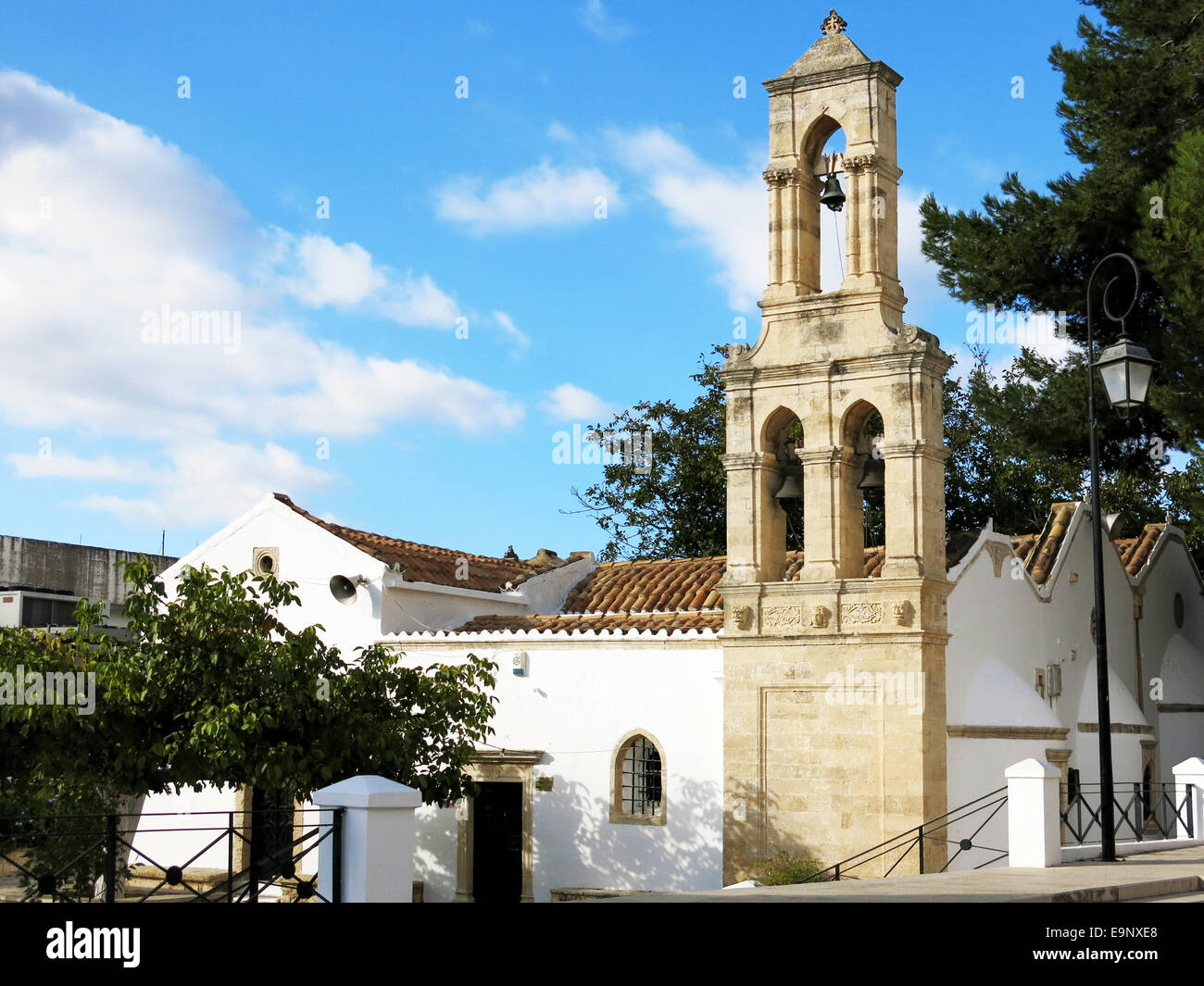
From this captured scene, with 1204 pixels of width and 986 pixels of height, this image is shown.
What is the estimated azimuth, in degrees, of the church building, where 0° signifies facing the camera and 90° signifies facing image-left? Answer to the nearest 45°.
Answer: approximately 0°

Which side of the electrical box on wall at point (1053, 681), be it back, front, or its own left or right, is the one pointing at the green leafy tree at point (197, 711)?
right

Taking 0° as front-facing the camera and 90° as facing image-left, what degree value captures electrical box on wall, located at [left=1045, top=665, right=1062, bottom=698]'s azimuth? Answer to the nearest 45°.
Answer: approximately 315°

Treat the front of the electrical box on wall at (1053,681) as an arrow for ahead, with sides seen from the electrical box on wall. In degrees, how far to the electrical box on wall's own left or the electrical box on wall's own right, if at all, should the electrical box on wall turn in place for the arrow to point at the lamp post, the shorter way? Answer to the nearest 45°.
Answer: approximately 45° to the electrical box on wall's own right

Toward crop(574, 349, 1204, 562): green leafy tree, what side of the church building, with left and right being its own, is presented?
back
